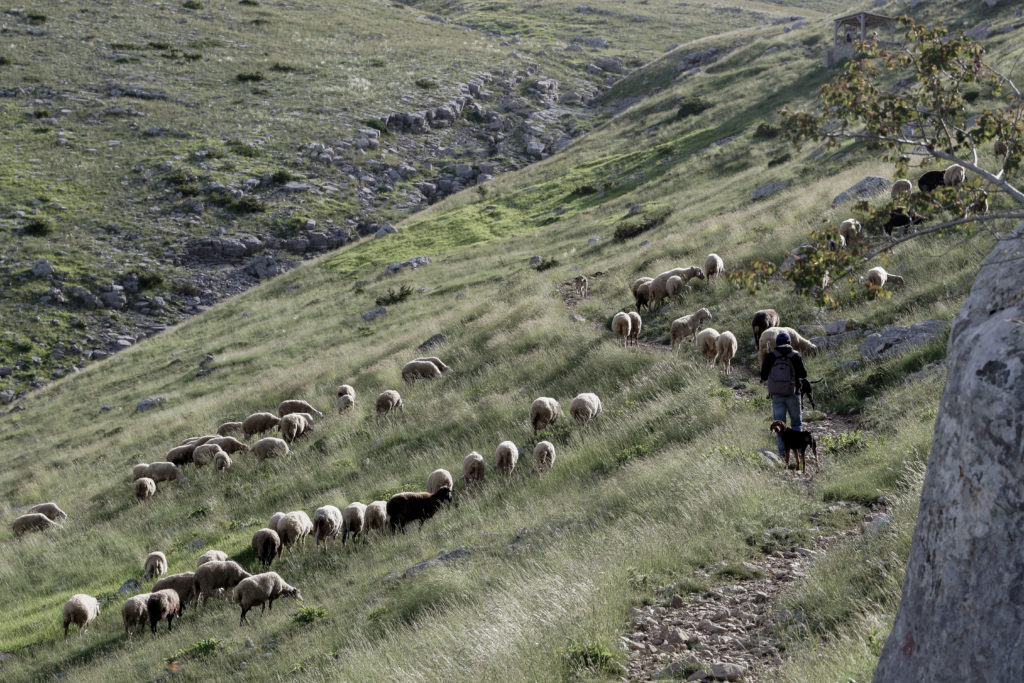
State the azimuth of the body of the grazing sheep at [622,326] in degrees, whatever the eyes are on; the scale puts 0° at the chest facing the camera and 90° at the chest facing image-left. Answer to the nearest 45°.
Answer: approximately 180°

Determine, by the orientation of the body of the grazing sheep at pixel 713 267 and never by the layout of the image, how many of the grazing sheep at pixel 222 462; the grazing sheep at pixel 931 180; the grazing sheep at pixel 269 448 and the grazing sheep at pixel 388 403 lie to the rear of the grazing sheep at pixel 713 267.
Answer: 3

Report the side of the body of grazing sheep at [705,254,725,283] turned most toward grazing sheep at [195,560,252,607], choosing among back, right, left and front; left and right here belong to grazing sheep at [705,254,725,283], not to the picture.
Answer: back

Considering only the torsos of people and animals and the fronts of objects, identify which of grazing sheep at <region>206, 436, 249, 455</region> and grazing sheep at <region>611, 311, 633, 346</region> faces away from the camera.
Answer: grazing sheep at <region>611, 311, 633, 346</region>

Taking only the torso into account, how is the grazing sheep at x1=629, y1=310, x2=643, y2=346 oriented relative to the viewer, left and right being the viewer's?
facing away from the viewer

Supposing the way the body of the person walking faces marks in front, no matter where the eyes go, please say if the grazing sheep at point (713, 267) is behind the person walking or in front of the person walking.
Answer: in front

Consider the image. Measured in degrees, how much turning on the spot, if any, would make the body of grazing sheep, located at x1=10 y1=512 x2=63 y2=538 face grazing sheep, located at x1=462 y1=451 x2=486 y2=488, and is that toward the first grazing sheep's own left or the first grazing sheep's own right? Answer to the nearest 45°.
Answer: approximately 45° to the first grazing sheep's own right

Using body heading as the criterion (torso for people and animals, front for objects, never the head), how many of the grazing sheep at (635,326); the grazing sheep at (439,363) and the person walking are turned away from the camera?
2

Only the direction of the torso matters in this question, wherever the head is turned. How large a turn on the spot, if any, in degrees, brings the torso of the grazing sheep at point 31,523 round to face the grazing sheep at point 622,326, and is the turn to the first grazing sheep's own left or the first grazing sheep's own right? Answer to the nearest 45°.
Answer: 0° — it already faces it

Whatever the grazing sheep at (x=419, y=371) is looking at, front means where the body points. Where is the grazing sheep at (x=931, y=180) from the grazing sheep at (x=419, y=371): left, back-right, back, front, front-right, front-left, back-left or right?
front
